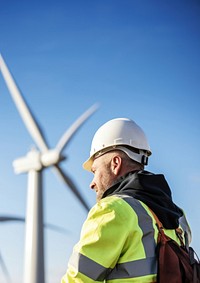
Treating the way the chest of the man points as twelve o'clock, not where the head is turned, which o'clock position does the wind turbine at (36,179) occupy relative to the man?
The wind turbine is roughly at 1 o'clock from the man.

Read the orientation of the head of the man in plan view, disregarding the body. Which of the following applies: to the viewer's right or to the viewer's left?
to the viewer's left

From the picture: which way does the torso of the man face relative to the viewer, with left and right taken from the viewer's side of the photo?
facing away from the viewer and to the left of the viewer

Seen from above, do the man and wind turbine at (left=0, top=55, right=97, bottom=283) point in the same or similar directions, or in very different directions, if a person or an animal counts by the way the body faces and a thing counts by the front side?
very different directions
